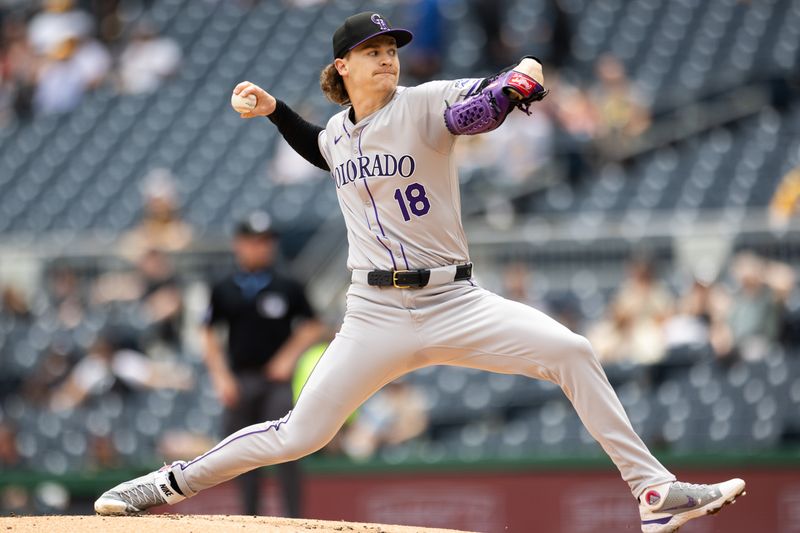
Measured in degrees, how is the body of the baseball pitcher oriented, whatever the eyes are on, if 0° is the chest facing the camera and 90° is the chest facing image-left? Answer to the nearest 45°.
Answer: approximately 0°

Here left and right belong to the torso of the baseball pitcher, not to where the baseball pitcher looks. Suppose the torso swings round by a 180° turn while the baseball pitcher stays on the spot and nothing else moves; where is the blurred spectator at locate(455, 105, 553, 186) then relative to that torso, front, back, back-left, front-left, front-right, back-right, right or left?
front

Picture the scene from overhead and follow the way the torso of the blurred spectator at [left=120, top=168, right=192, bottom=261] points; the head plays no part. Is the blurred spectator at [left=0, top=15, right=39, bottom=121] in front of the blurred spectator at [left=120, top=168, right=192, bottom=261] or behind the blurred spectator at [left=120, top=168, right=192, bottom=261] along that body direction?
behind

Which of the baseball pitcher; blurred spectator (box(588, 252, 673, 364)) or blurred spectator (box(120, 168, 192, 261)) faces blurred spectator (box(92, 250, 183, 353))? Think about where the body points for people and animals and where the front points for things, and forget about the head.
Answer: blurred spectator (box(120, 168, 192, 261))

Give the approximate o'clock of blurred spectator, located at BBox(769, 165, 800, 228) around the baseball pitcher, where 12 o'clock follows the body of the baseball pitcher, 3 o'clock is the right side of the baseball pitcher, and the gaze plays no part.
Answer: The blurred spectator is roughly at 7 o'clock from the baseball pitcher.

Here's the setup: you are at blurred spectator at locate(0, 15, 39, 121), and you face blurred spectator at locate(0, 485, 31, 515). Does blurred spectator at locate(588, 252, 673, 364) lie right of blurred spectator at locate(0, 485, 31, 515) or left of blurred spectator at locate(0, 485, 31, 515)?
left

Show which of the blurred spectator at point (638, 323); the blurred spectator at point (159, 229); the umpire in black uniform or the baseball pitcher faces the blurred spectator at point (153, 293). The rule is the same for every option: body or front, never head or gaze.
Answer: the blurred spectator at point (159, 229)
